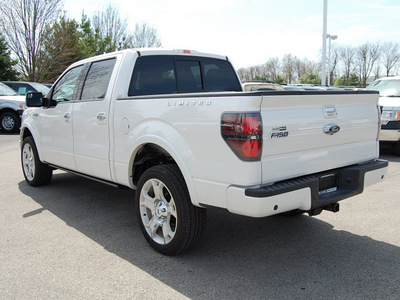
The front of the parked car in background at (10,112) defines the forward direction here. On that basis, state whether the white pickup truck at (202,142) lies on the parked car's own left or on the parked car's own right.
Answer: on the parked car's own right

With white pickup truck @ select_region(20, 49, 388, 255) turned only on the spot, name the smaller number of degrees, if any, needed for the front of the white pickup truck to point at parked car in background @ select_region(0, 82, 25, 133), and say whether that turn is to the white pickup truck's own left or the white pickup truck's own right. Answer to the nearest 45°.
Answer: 0° — it already faces it

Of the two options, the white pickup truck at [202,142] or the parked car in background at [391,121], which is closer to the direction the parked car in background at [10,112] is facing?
the parked car in background

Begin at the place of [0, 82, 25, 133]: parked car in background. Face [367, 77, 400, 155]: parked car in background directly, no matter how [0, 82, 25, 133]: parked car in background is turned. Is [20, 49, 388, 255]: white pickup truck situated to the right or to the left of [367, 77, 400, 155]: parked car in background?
right

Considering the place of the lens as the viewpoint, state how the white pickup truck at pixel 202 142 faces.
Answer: facing away from the viewer and to the left of the viewer

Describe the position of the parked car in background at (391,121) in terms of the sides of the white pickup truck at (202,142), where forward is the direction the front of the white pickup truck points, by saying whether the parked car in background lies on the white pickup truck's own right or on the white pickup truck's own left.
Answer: on the white pickup truck's own right

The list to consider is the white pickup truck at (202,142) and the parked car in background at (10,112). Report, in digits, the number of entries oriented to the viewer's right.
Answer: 1

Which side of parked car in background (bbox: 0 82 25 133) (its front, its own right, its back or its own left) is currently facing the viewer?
right

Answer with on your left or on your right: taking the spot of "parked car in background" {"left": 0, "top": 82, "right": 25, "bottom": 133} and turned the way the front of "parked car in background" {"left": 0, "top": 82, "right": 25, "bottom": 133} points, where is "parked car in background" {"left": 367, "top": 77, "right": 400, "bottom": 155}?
on your right
